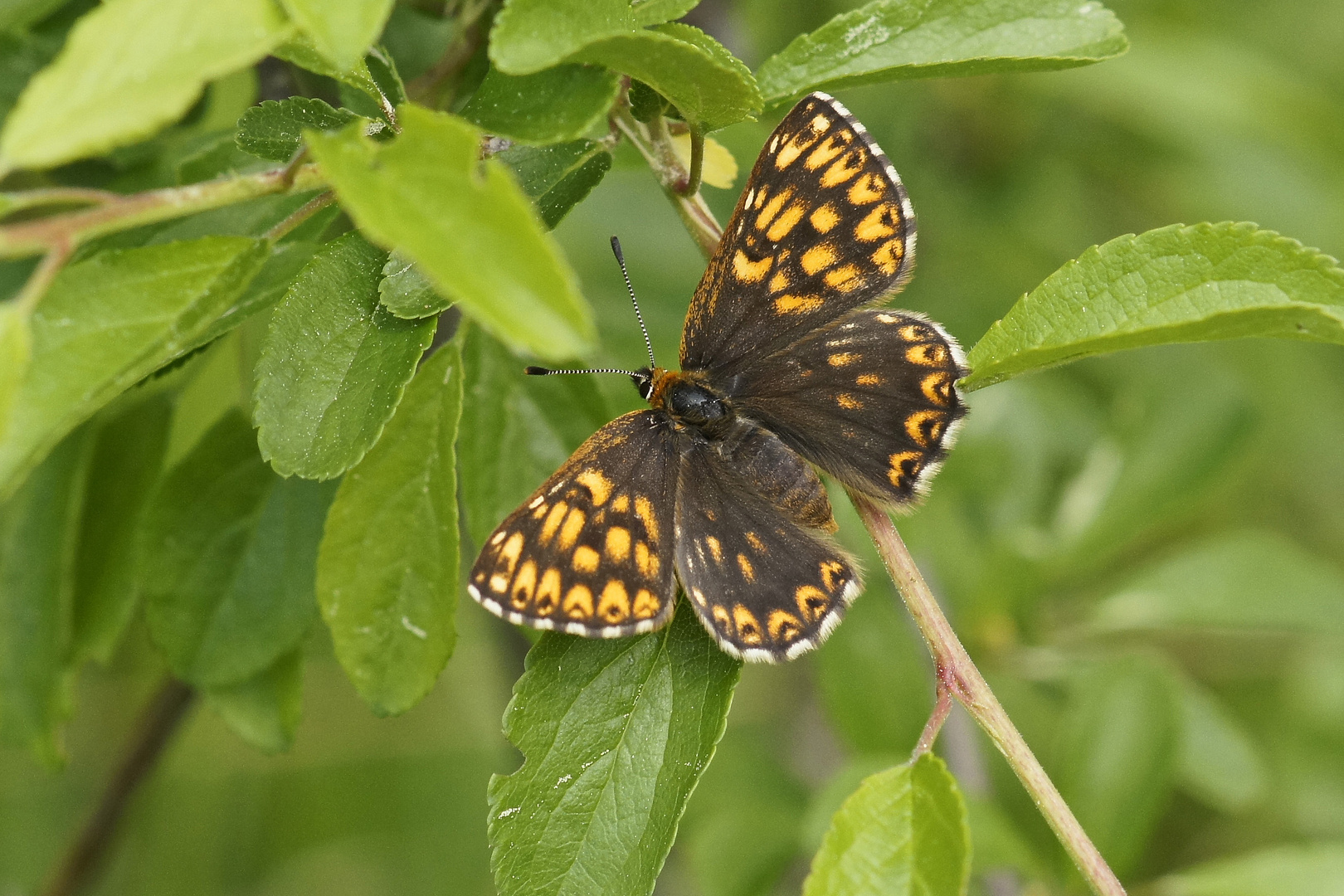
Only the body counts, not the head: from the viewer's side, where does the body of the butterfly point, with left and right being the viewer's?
facing away from the viewer and to the left of the viewer

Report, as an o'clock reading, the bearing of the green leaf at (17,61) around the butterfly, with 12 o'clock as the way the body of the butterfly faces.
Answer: The green leaf is roughly at 11 o'clock from the butterfly.

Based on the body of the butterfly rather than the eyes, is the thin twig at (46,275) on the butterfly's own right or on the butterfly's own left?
on the butterfly's own left

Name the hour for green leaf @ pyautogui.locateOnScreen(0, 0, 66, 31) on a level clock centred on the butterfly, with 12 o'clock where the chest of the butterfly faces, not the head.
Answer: The green leaf is roughly at 11 o'clock from the butterfly.
